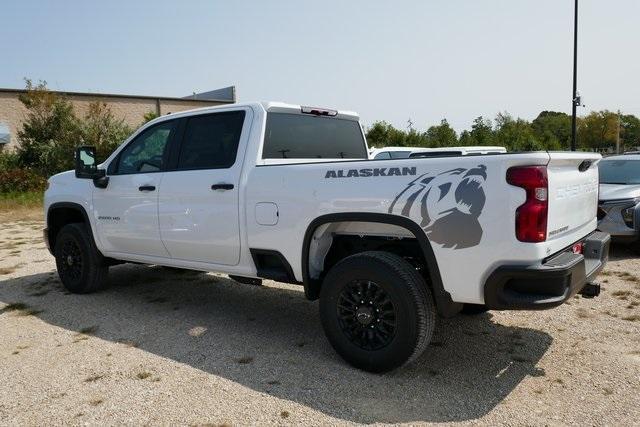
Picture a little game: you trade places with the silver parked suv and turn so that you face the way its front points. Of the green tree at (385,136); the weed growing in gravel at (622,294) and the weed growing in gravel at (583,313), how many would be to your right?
1

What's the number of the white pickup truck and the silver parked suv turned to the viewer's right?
0

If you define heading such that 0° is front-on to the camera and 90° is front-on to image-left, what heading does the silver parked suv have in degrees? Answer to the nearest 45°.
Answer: approximately 45°

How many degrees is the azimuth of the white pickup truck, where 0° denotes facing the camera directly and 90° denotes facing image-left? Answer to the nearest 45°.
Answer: approximately 135°

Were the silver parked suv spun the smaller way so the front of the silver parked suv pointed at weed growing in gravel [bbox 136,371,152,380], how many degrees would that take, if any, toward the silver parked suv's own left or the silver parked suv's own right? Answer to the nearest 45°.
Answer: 0° — it already faces it

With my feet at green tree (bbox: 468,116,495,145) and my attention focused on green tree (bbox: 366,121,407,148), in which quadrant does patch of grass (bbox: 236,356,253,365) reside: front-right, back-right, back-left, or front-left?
front-left

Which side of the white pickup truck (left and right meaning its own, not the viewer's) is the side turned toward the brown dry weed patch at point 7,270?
front

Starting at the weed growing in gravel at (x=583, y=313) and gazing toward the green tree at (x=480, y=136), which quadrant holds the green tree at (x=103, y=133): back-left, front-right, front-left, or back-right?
front-left

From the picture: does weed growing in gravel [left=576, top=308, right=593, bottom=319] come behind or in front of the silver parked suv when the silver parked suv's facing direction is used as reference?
in front

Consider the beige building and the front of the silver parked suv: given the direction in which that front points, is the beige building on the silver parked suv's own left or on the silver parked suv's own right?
on the silver parked suv's own right

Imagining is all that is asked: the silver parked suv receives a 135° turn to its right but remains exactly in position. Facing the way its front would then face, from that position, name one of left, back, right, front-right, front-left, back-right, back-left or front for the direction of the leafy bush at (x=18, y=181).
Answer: left

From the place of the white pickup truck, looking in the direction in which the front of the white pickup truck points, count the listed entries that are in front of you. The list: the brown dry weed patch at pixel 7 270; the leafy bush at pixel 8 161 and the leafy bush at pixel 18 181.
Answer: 3

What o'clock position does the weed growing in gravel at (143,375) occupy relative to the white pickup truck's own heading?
The weed growing in gravel is roughly at 10 o'clock from the white pickup truck.

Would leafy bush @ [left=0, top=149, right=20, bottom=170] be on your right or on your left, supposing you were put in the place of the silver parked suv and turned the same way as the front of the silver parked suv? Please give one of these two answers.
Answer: on your right
